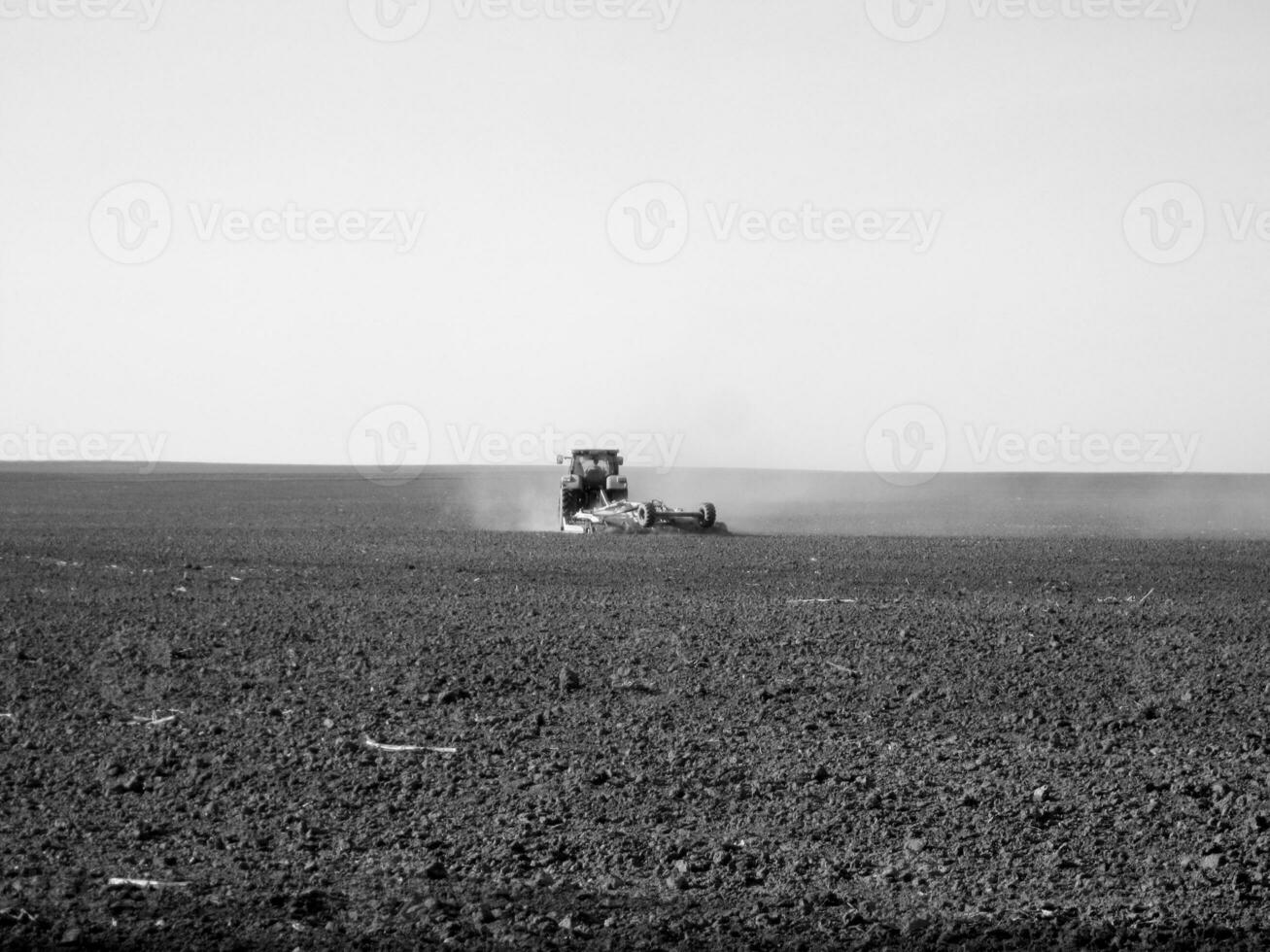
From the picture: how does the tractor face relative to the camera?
away from the camera

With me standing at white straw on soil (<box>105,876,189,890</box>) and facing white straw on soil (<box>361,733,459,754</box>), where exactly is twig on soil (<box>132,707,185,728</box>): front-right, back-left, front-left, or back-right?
front-left

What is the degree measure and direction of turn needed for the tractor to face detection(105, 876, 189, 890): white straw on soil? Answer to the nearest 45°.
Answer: approximately 180°

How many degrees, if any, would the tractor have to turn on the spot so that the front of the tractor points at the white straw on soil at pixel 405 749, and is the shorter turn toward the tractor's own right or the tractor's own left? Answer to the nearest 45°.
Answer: approximately 180°

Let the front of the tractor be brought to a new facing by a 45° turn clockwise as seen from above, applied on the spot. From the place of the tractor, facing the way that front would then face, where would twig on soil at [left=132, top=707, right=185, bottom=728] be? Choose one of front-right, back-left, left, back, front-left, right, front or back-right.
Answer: back-right

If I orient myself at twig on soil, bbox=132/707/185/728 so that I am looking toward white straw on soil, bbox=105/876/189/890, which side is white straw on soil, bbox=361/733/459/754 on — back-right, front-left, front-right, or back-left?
front-left
